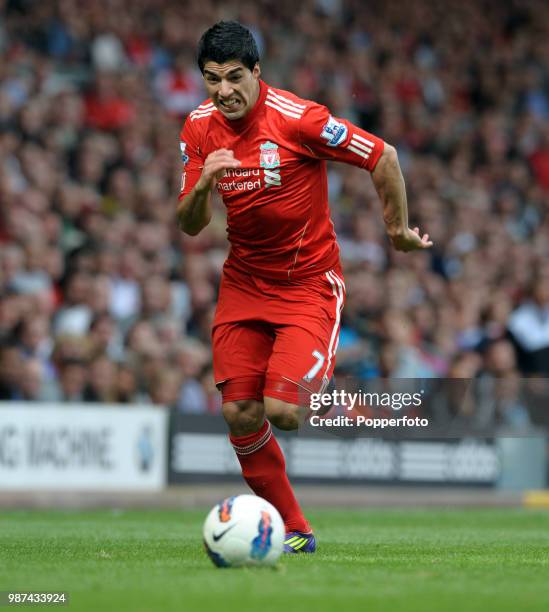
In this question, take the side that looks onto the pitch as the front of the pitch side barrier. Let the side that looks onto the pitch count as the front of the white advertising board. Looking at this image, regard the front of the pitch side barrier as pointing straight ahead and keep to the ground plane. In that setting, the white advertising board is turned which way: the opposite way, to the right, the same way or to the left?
the same way

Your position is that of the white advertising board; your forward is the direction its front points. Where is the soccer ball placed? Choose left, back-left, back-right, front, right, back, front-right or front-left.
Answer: front

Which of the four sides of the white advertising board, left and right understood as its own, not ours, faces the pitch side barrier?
left

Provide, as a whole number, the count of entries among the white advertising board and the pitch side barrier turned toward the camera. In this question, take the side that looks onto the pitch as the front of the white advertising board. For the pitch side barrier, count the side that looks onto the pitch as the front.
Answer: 2

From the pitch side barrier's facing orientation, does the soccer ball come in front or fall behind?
in front

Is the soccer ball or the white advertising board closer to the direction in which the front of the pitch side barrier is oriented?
the soccer ball

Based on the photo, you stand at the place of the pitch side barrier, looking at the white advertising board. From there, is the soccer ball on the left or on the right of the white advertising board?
left

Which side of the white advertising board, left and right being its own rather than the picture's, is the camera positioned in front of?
front

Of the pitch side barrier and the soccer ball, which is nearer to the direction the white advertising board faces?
the soccer ball

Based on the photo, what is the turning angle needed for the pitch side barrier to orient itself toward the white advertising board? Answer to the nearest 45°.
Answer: approximately 45° to its right
